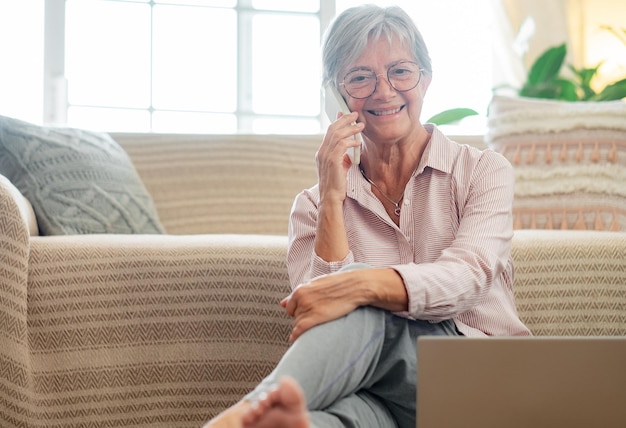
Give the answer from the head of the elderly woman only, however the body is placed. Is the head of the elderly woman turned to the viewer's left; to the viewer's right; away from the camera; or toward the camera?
toward the camera

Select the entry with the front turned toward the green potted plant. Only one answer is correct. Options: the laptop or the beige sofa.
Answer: the laptop

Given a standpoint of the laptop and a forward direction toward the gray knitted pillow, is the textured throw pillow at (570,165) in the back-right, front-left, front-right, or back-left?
front-right

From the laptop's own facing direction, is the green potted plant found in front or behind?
in front

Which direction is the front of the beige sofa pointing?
toward the camera

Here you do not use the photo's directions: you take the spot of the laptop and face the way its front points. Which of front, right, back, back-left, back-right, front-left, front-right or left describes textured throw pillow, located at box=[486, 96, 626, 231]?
front

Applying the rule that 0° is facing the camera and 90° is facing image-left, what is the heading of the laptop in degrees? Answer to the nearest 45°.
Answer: approximately 180°

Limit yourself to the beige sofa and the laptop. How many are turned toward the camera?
1

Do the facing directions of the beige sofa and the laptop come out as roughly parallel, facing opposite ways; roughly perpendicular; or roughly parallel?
roughly parallel, facing opposite ways

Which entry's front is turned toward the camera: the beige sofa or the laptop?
the beige sofa
